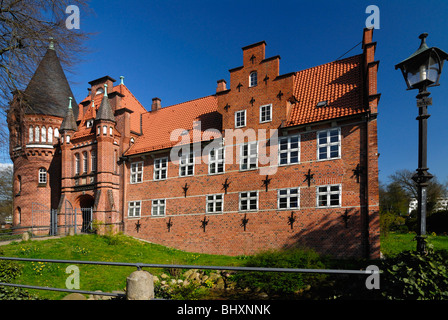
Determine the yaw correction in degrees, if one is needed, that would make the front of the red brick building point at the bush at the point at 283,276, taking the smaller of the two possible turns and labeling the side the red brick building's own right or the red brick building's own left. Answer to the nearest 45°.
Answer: approximately 45° to the red brick building's own left

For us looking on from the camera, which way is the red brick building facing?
facing the viewer and to the left of the viewer

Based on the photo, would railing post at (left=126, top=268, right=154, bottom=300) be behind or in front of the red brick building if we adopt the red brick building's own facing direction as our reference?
in front

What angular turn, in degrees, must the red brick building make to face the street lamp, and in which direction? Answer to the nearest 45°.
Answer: approximately 45° to its left
